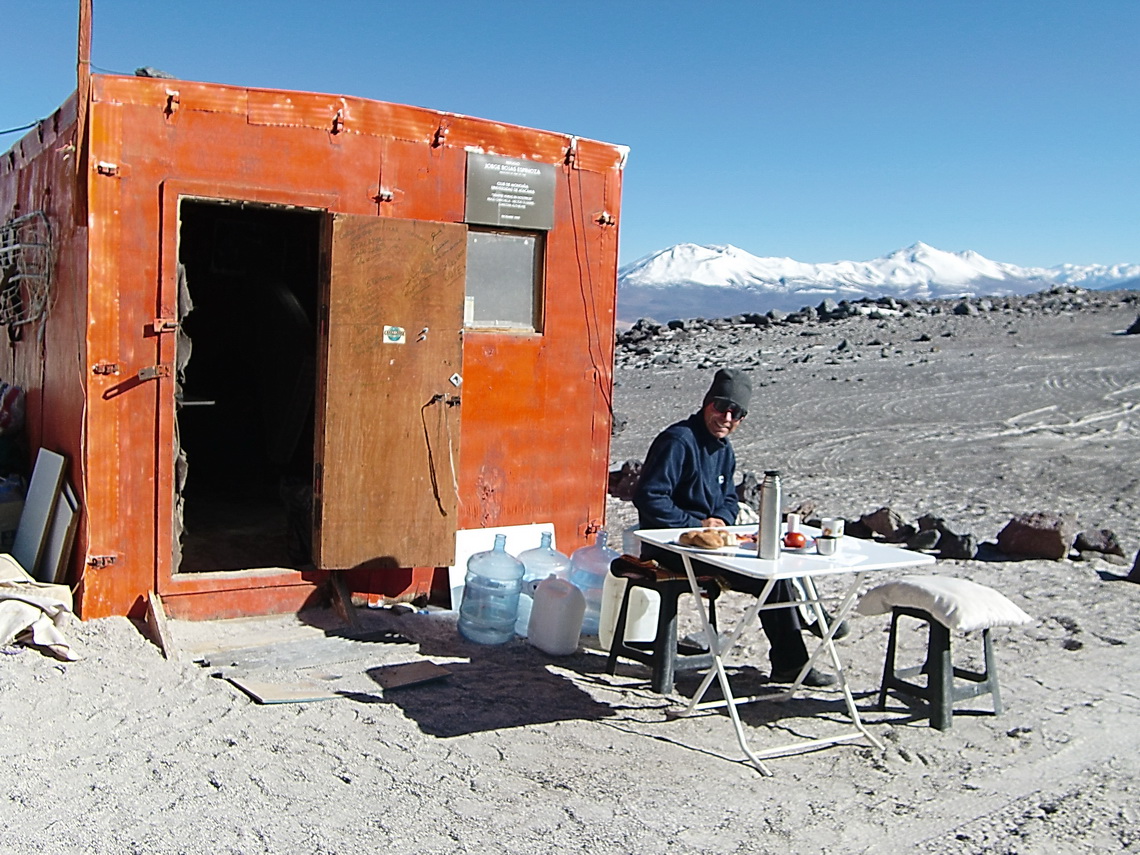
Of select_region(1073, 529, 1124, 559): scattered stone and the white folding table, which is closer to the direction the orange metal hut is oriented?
the white folding table

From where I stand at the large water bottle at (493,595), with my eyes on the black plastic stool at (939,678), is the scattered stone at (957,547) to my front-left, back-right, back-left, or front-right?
front-left

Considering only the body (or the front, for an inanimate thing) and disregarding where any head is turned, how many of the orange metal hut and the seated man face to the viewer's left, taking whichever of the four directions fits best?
0

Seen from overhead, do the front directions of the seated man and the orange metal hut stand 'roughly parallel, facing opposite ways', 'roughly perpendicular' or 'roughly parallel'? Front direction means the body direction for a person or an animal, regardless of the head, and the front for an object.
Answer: roughly parallel

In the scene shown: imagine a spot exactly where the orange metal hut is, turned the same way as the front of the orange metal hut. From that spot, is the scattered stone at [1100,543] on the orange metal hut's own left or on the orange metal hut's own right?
on the orange metal hut's own left

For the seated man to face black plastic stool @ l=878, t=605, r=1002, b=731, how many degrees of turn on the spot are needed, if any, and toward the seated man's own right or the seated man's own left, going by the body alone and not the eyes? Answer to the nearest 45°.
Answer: approximately 45° to the seated man's own left

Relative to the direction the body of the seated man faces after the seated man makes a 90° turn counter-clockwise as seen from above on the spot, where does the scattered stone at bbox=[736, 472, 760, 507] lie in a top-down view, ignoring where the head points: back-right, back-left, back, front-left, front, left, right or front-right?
front-left

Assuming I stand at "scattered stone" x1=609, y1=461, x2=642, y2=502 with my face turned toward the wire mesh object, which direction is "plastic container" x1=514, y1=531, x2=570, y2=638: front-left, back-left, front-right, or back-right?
front-left

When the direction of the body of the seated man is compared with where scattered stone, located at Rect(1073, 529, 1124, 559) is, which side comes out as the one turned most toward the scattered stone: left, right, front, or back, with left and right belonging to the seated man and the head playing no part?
left

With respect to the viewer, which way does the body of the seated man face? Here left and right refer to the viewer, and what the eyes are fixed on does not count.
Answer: facing the viewer and to the right of the viewer

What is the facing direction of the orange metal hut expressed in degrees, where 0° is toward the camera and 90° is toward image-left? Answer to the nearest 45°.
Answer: approximately 315°

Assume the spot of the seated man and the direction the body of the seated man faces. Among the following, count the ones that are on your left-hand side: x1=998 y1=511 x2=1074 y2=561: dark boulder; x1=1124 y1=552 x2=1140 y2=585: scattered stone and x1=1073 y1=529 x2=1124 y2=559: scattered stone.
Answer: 3

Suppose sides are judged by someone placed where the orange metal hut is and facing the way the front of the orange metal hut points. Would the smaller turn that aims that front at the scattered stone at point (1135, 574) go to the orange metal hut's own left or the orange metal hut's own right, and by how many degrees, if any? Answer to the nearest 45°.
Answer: approximately 45° to the orange metal hut's own left

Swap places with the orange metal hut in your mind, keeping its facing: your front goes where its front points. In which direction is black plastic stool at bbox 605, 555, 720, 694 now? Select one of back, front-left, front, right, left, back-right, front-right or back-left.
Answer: front
